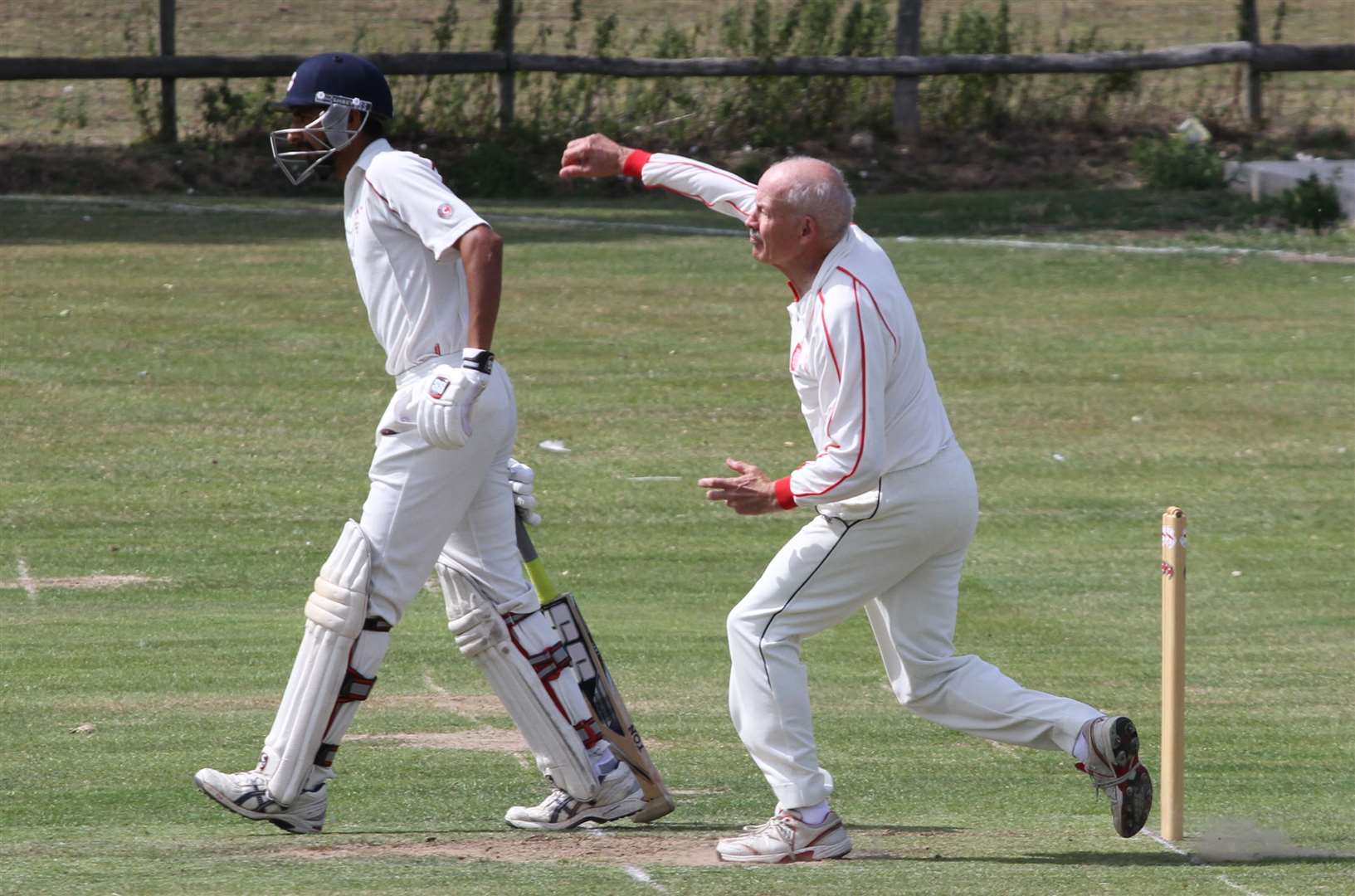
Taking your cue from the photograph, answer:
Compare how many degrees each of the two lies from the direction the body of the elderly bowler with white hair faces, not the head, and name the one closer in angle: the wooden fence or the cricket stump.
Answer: the wooden fence

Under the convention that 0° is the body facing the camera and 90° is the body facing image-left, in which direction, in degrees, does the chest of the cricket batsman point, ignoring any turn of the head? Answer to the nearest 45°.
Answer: approximately 90°

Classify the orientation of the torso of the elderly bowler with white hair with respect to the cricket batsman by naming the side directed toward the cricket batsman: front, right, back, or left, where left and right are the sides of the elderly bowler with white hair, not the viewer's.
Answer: front

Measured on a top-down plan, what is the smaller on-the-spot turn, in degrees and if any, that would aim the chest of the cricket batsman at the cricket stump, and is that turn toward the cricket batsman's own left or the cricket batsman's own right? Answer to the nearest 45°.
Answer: approximately 180°

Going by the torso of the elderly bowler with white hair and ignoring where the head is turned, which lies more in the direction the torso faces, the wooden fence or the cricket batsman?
the cricket batsman

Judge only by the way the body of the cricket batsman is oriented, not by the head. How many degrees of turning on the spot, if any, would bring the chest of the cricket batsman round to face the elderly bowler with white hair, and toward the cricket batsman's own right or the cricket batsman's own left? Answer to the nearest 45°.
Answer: approximately 135° to the cricket batsman's own left

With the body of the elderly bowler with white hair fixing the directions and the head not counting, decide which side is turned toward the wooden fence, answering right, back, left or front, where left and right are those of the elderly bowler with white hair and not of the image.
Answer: right

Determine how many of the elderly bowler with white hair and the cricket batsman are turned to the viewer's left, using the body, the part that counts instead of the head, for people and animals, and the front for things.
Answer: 2

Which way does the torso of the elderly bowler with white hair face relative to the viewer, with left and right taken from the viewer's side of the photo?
facing to the left of the viewer

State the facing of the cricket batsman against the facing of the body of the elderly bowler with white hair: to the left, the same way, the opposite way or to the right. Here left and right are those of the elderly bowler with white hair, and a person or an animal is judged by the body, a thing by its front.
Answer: the same way

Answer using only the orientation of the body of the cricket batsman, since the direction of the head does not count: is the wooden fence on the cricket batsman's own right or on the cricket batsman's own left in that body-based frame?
on the cricket batsman's own right
